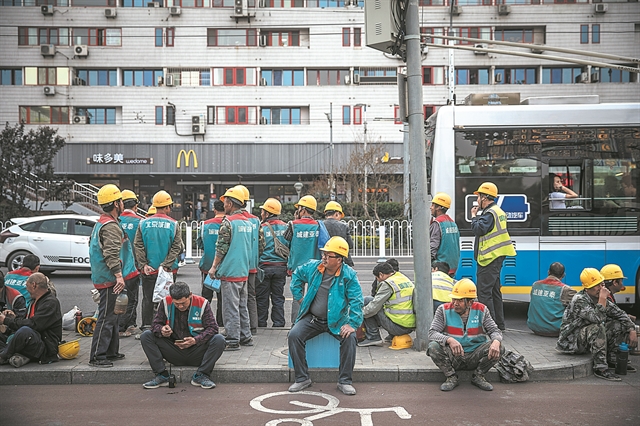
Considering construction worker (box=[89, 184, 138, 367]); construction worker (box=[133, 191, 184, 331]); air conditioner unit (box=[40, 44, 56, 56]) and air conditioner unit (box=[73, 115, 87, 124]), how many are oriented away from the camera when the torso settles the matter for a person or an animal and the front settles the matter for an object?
1

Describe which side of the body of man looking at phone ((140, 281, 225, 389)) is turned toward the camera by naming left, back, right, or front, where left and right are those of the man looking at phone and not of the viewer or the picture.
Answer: front

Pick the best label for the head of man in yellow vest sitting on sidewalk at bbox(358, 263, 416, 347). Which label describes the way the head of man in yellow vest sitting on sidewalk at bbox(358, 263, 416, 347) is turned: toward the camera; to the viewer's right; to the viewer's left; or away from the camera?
to the viewer's left

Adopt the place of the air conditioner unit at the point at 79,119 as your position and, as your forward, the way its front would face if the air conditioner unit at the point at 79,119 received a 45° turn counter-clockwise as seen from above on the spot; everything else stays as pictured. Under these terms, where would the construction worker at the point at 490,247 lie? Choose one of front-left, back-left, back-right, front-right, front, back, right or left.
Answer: front-right

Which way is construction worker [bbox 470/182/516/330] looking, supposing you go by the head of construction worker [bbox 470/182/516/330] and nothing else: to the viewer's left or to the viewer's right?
to the viewer's left

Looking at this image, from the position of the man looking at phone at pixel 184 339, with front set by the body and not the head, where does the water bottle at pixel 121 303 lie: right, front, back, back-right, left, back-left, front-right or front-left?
back-right

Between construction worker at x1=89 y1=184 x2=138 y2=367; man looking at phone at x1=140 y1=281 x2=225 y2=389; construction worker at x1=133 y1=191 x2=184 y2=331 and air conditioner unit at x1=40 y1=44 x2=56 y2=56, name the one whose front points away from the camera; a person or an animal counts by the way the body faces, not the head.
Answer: construction worker at x1=133 y1=191 x2=184 y2=331

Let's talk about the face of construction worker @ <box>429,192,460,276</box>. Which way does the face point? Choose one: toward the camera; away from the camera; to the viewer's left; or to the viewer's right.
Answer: to the viewer's left

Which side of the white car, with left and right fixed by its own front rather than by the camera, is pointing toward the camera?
right

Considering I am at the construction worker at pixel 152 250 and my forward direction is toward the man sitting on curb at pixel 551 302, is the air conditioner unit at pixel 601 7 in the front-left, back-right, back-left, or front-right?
front-left

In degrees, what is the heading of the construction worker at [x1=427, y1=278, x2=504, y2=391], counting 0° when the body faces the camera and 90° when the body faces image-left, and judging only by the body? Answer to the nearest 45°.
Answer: approximately 0°

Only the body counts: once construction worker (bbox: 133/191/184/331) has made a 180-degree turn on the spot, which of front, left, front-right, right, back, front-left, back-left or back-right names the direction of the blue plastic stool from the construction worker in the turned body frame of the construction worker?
front-left

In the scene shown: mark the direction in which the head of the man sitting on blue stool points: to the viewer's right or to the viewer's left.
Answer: to the viewer's left

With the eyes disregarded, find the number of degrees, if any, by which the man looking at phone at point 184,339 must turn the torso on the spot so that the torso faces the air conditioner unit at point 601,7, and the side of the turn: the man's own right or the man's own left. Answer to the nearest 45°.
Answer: approximately 135° to the man's own left

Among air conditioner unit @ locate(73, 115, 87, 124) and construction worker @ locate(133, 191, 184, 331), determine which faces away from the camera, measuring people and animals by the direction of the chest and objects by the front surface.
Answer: the construction worker

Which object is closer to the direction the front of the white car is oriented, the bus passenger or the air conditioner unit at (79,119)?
the bus passenger

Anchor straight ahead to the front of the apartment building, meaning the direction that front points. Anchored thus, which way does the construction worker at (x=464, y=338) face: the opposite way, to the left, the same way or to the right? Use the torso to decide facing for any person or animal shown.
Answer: the same way

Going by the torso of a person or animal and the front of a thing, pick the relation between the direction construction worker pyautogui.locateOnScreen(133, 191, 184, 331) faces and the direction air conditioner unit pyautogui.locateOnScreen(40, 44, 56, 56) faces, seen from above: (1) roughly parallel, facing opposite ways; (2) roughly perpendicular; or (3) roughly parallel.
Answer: roughly parallel, facing opposite ways
